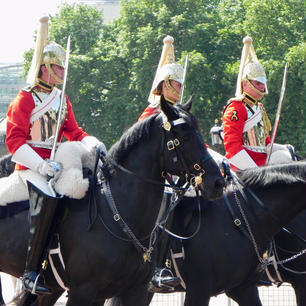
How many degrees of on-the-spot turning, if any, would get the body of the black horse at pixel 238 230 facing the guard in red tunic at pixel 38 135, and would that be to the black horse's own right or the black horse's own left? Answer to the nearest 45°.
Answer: approximately 180°

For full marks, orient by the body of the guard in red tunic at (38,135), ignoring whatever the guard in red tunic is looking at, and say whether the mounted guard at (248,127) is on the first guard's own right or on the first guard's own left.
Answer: on the first guard's own left

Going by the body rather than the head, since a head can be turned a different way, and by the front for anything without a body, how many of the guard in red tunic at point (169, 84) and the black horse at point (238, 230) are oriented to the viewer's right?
2

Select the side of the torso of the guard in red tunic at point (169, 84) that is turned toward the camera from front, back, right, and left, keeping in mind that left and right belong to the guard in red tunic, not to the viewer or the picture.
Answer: right

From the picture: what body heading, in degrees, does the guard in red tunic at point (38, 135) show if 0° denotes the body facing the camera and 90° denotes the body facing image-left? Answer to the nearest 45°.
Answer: approximately 315°

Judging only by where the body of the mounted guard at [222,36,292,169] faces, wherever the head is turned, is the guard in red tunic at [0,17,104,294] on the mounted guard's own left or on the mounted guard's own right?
on the mounted guard's own right

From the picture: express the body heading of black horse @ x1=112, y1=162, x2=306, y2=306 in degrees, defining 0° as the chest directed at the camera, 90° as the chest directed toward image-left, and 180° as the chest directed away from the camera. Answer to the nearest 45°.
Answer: approximately 270°

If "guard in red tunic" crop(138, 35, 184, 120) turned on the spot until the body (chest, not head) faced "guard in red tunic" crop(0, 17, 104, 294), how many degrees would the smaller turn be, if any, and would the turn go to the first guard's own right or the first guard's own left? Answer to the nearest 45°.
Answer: approximately 135° to the first guard's own right

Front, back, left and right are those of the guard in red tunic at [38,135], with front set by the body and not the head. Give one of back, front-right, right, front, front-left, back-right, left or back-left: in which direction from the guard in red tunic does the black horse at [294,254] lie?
front-left

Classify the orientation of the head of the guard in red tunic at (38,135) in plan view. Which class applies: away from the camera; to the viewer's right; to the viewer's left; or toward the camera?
to the viewer's right
